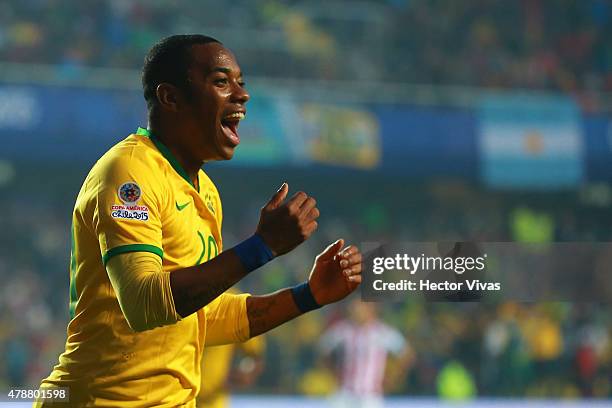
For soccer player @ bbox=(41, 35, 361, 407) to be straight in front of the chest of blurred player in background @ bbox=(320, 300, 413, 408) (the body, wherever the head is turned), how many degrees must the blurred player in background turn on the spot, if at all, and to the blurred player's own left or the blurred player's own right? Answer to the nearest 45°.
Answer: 0° — they already face them

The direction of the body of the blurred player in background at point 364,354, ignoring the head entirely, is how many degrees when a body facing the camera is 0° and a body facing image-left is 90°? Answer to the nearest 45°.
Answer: approximately 0°
